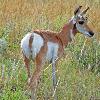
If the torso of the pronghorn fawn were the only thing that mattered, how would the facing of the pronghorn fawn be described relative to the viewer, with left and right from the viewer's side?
facing away from the viewer and to the right of the viewer
